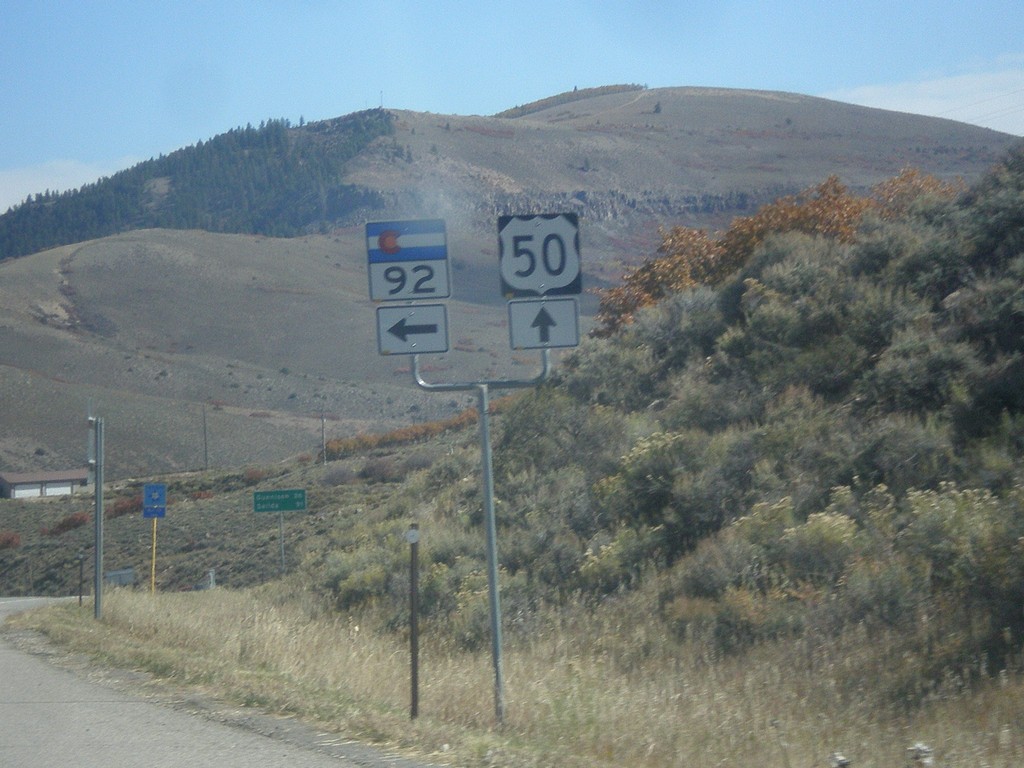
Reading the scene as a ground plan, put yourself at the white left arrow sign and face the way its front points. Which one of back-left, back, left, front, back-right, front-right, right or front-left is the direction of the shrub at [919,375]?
back-left

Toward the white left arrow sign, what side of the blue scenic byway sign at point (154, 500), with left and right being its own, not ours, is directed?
front

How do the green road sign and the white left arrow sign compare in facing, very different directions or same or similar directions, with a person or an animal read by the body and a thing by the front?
same or similar directions

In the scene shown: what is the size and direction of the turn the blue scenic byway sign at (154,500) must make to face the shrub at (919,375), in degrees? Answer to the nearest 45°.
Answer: approximately 45° to its left

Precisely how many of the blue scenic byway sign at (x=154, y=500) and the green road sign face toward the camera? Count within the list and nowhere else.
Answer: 2

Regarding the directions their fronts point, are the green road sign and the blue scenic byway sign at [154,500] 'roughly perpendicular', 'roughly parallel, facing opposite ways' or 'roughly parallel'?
roughly parallel

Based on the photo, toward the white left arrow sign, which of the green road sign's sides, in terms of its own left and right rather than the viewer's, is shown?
front

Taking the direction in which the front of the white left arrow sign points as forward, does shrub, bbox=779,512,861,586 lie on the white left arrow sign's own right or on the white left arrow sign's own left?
on the white left arrow sign's own left

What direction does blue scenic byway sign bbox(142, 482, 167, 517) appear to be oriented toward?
toward the camera

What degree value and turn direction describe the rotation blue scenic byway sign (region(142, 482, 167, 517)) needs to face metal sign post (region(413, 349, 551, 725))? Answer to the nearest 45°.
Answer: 0° — it already faces it

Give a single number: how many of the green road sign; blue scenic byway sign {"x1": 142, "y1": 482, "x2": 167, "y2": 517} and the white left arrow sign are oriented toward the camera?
3

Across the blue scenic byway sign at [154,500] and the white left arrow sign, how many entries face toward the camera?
2

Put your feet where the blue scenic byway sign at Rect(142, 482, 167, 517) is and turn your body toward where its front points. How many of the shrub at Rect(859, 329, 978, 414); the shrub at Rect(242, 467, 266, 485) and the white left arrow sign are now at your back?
1

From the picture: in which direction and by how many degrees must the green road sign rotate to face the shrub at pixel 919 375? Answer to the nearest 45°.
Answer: approximately 45° to its left

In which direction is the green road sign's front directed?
toward the camera

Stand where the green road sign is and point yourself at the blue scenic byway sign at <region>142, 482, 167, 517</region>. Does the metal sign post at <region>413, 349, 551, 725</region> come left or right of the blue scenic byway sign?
left

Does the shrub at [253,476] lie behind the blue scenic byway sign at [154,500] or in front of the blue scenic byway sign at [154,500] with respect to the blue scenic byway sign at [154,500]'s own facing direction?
behind
